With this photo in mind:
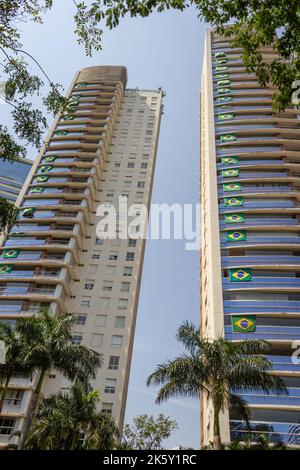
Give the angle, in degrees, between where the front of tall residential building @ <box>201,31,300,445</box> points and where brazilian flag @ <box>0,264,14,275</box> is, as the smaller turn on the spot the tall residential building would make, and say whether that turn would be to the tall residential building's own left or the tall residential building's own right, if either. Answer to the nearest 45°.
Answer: approximately 90° to the tall residential building's own right

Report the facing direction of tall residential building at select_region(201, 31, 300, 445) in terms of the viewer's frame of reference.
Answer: facing the viewer

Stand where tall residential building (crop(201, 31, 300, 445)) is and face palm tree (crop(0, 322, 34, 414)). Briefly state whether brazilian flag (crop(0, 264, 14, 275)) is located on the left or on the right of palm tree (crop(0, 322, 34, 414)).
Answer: right

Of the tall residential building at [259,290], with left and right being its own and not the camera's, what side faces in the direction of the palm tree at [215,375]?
front

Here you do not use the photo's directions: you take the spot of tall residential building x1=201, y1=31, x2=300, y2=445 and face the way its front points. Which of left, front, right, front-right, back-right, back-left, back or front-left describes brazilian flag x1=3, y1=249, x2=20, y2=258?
right

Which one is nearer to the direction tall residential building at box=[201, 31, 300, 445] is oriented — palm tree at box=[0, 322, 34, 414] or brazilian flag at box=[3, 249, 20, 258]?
the palm tree

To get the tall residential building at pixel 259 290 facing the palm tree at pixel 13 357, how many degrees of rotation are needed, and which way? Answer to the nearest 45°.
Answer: approximately 45° to its right

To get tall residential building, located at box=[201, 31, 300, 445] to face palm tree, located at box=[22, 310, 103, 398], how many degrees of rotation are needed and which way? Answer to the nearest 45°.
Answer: approximately 45° to its right

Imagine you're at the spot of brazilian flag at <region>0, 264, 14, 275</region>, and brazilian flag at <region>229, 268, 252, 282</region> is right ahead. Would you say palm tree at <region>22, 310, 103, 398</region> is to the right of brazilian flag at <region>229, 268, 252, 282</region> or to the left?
right
